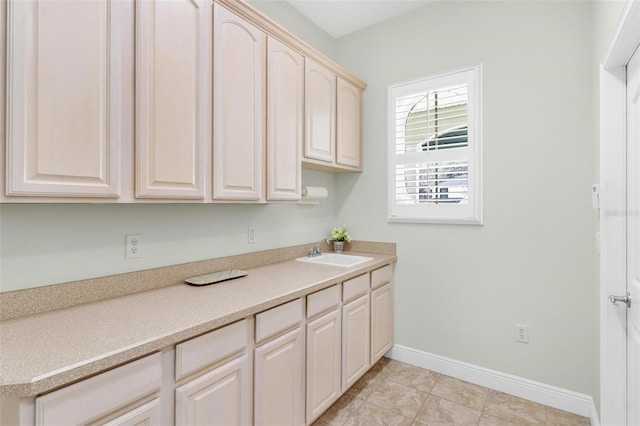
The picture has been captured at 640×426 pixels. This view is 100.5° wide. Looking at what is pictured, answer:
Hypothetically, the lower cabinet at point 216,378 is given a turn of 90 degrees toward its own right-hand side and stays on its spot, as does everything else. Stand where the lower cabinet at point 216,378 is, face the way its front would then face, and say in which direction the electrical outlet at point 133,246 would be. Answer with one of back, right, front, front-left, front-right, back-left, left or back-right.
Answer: right

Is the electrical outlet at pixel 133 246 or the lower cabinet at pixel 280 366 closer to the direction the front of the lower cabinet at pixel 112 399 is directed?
the lower cabinet

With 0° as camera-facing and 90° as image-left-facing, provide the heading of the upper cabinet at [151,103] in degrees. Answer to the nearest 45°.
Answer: approximately 315°
